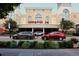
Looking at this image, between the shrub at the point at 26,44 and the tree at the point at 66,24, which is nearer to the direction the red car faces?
the shrub

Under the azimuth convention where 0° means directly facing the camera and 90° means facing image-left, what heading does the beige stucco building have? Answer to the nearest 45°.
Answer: approximately 0°

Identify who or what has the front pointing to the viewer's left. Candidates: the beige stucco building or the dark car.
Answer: the dark car

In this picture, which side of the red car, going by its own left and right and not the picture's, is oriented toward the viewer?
left

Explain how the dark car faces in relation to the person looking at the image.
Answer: facing to the left of the viewer
